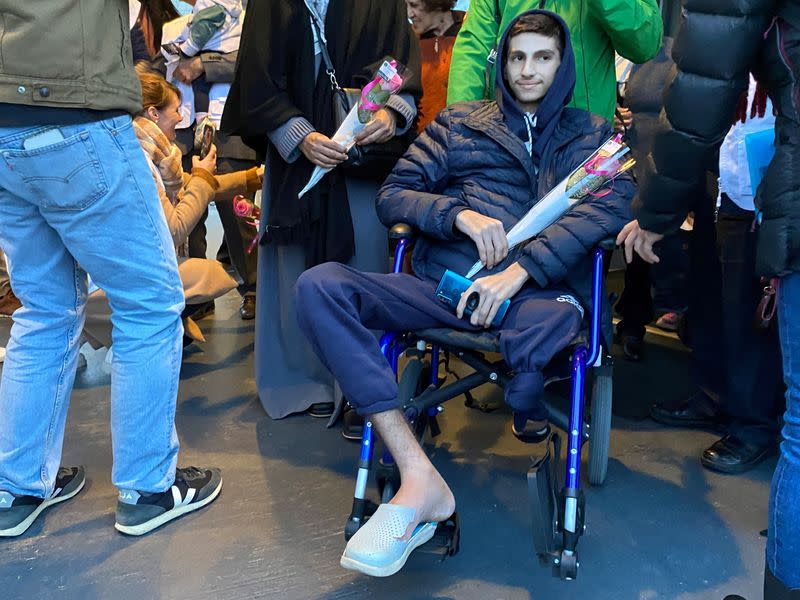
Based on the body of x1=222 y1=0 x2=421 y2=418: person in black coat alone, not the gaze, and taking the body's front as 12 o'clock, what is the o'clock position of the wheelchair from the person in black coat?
The wheelchair is roughly at 11 o'clock from the person in black coat.

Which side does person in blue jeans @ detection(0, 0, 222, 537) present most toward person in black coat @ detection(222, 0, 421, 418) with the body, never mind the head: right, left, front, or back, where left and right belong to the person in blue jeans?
front

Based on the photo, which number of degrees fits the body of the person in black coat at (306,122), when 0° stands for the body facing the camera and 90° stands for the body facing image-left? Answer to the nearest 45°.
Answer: approximately 0°

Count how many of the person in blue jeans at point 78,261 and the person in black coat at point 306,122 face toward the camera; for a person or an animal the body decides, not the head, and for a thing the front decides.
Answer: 1

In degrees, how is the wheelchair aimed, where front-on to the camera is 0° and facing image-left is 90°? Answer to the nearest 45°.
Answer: approximately 45°

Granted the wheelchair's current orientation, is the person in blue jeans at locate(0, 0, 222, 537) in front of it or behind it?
in front

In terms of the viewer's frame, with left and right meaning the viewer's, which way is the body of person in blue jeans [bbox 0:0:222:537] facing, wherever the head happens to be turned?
facing away from the viewer and to the right of the viewer

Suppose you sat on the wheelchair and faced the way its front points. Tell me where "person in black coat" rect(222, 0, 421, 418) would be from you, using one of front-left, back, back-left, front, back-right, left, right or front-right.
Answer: right

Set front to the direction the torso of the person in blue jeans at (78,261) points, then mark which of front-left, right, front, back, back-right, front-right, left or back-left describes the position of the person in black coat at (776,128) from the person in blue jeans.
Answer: right
